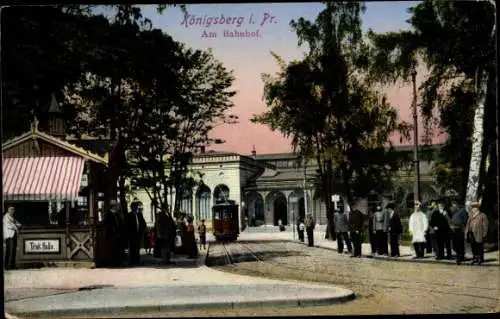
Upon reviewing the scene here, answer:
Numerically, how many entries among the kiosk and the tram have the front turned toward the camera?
2

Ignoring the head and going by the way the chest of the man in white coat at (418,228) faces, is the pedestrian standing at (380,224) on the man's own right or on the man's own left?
on the man's own right

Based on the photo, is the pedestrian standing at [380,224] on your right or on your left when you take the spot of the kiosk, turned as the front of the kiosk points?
on your left

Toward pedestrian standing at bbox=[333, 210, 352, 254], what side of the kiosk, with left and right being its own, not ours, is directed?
left

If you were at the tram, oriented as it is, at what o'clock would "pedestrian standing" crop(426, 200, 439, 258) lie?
The pedestrian standing is roughly at 11 o'clock from the tram.

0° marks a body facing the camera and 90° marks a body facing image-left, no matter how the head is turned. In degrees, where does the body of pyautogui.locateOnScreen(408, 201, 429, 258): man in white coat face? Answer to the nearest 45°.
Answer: approximately 0°

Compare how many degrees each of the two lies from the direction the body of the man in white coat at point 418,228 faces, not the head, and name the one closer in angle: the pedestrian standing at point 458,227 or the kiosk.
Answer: the kiosk

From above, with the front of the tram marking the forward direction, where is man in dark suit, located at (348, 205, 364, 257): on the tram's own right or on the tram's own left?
on the tram's own left

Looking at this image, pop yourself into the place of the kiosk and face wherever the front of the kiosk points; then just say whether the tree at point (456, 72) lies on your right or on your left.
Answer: on your left
